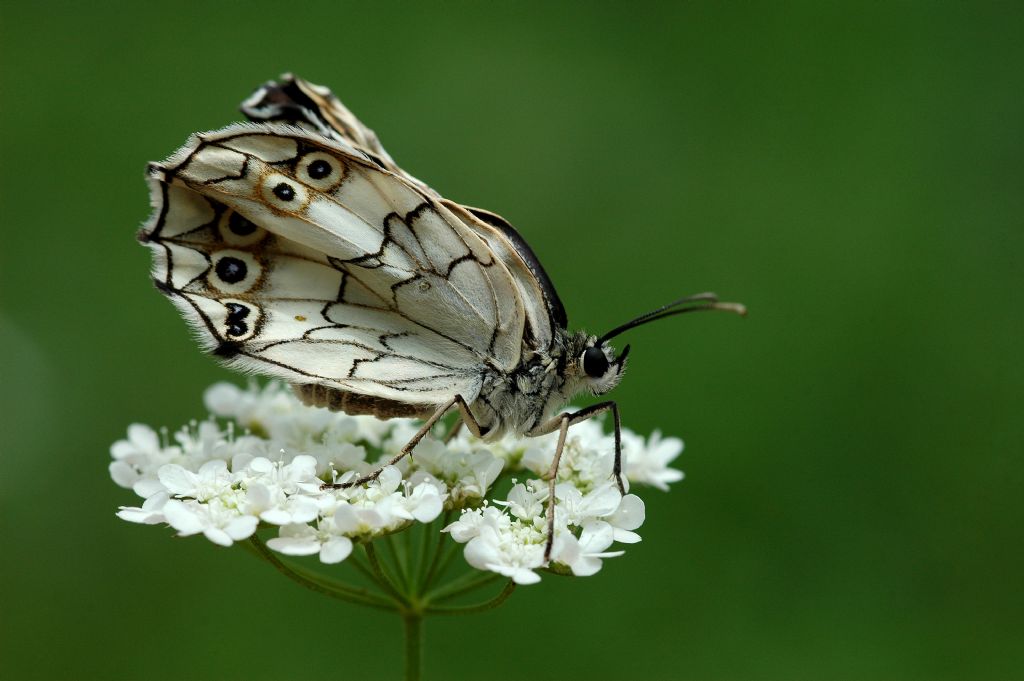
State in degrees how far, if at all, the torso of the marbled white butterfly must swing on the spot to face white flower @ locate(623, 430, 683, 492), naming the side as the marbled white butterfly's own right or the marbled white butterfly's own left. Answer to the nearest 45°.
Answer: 0° — it already faces it

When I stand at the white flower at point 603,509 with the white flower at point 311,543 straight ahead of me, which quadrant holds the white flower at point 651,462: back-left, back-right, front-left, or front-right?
back-right

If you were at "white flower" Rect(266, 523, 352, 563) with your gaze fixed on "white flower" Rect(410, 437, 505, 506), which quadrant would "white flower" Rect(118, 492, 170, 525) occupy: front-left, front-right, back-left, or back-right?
back-left

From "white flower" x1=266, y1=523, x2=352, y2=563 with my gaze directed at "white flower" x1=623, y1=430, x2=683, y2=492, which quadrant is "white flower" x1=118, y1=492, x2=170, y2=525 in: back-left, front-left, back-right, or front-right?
back-left

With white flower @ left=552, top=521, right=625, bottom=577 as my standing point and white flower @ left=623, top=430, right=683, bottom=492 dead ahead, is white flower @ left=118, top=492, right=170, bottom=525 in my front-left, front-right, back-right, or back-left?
back-left

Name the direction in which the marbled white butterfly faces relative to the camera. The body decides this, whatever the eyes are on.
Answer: to the viewer's right
